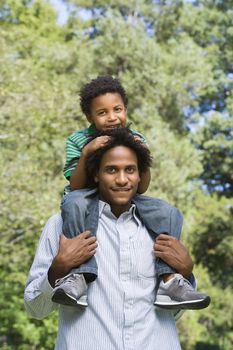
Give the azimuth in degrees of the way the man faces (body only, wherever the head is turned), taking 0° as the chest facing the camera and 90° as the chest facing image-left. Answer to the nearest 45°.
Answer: approximately 0°
